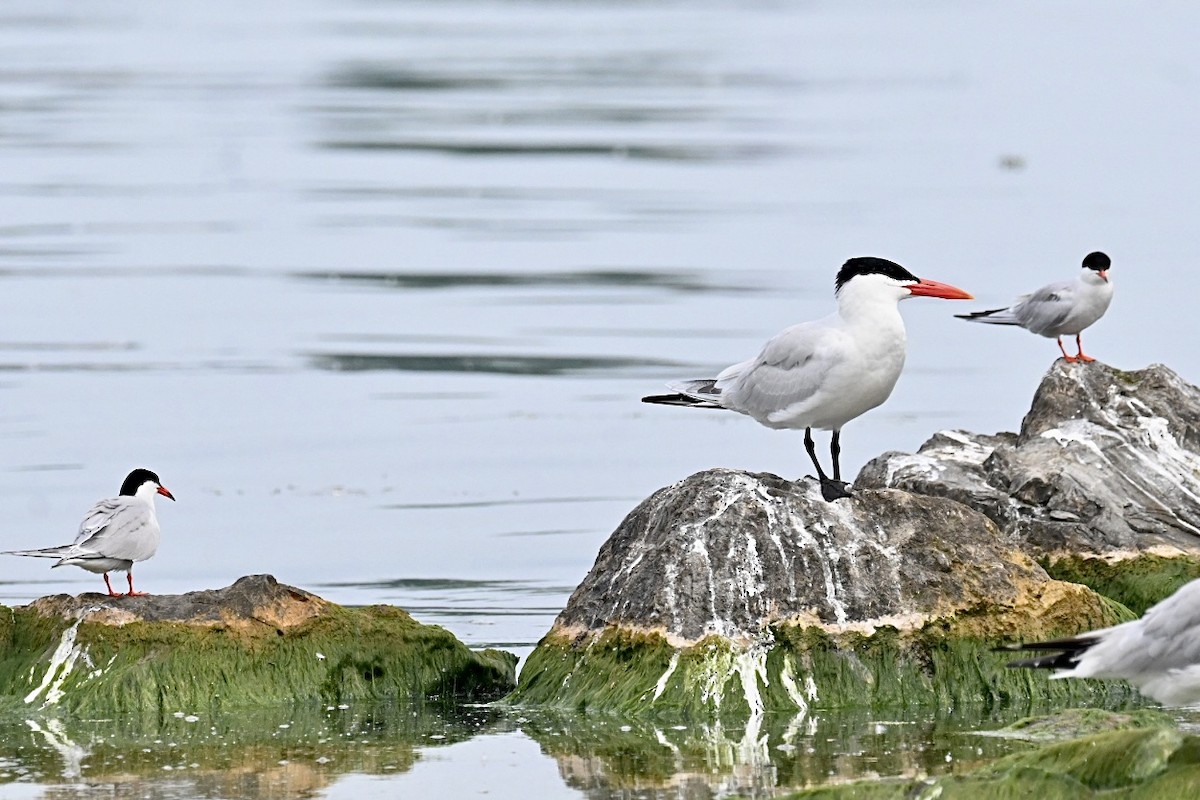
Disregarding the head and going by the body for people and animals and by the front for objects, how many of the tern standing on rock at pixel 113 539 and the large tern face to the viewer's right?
2

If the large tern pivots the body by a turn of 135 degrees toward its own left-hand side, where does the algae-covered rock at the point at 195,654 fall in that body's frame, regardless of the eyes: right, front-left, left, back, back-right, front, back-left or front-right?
front-left

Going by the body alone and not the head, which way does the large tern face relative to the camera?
to the viewer's right

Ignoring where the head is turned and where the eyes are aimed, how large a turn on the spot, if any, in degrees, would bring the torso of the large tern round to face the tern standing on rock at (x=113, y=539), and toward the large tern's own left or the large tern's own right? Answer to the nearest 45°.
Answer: approximately 180°

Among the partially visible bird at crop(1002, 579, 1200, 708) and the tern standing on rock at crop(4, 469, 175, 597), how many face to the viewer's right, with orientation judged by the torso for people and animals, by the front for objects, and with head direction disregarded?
2

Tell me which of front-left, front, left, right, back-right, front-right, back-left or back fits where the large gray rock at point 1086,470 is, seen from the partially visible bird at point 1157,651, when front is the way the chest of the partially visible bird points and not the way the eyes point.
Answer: left

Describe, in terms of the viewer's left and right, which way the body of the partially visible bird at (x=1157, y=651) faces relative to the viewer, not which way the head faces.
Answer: facing to the right of the viewer
